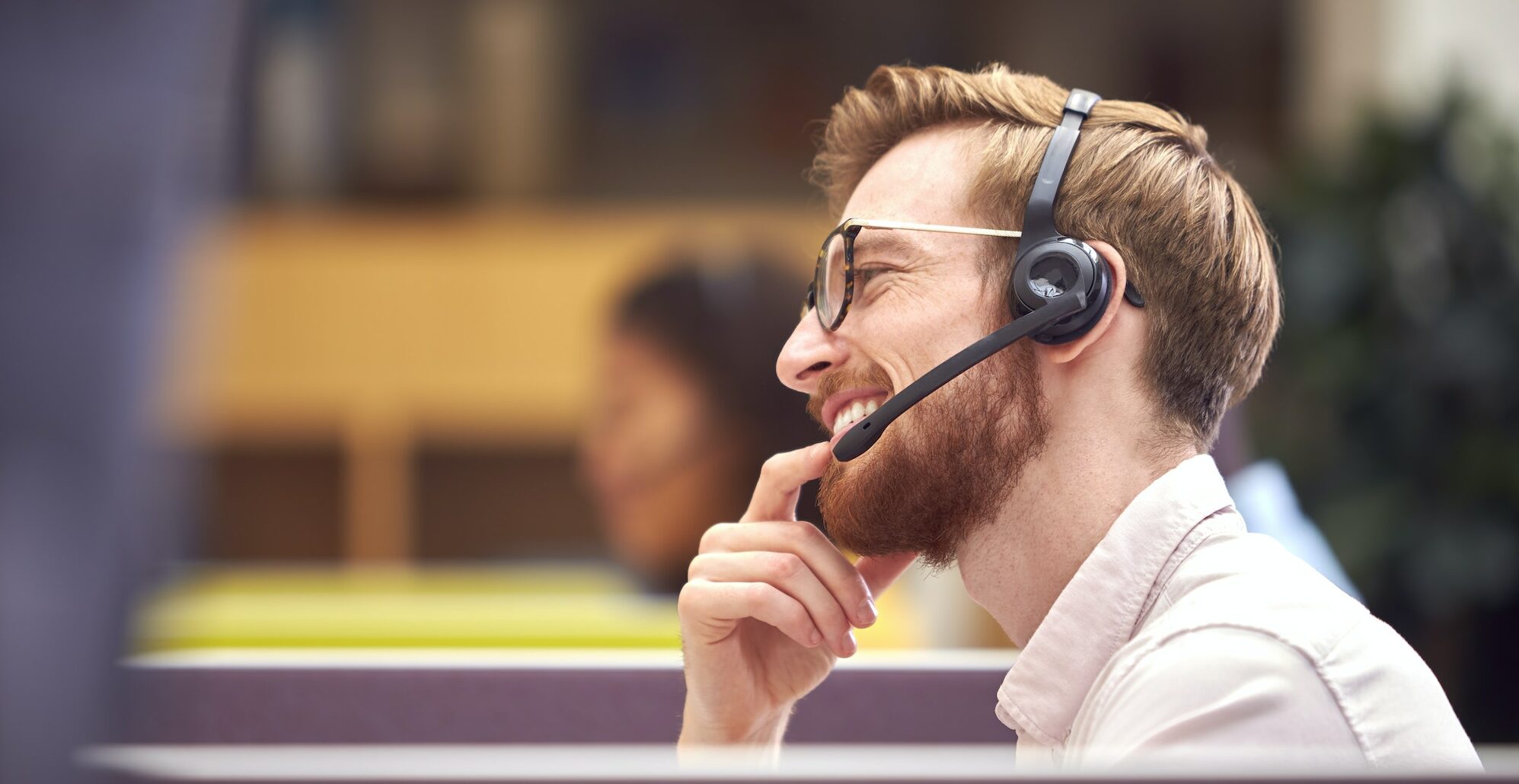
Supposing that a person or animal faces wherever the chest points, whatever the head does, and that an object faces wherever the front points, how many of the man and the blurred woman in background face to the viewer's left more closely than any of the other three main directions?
2

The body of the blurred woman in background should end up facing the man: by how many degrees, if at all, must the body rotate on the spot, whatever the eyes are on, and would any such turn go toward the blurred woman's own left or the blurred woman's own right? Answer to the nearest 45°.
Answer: approximately 90° to the blurred woman's own left

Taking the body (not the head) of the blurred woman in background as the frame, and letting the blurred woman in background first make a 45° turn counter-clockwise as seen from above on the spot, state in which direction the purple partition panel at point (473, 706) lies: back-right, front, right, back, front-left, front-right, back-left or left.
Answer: front-left

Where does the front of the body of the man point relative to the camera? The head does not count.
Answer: to the viewer's left

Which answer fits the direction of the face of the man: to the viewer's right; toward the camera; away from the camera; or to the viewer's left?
to the viewer's left

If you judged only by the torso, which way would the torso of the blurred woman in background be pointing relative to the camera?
to the viewer's left
